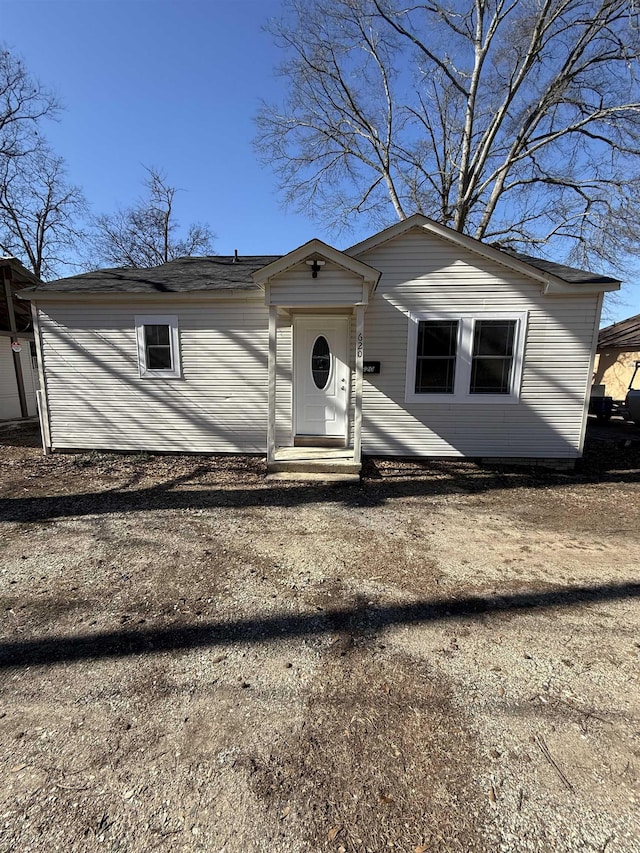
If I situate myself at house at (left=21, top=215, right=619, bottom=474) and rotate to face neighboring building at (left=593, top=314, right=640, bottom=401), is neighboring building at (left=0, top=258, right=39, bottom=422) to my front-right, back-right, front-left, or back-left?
back-left

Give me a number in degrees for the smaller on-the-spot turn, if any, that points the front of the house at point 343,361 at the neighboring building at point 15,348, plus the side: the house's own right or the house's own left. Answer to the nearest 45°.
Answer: approximately 135° to the house's own right

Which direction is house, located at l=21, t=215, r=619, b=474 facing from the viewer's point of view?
toward the camera

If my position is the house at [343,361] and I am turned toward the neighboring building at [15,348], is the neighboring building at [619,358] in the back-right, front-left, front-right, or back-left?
back-right

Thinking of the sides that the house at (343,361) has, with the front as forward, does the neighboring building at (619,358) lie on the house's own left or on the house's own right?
on the house's own left
